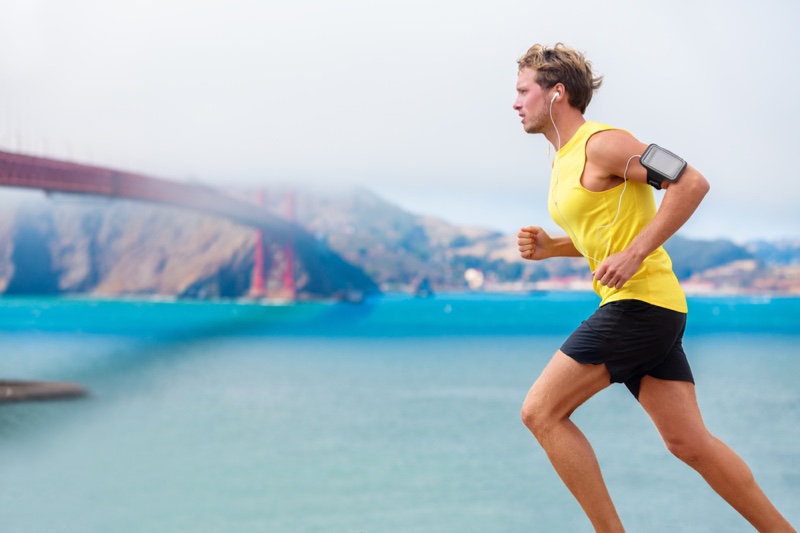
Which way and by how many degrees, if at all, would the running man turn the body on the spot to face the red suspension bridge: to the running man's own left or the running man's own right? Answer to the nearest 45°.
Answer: approximately 45° to the running man's own right

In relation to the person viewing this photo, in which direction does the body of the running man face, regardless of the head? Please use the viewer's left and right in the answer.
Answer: facing to the left of the viewer

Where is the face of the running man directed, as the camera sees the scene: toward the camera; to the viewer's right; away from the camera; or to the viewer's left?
to the viewer's left
